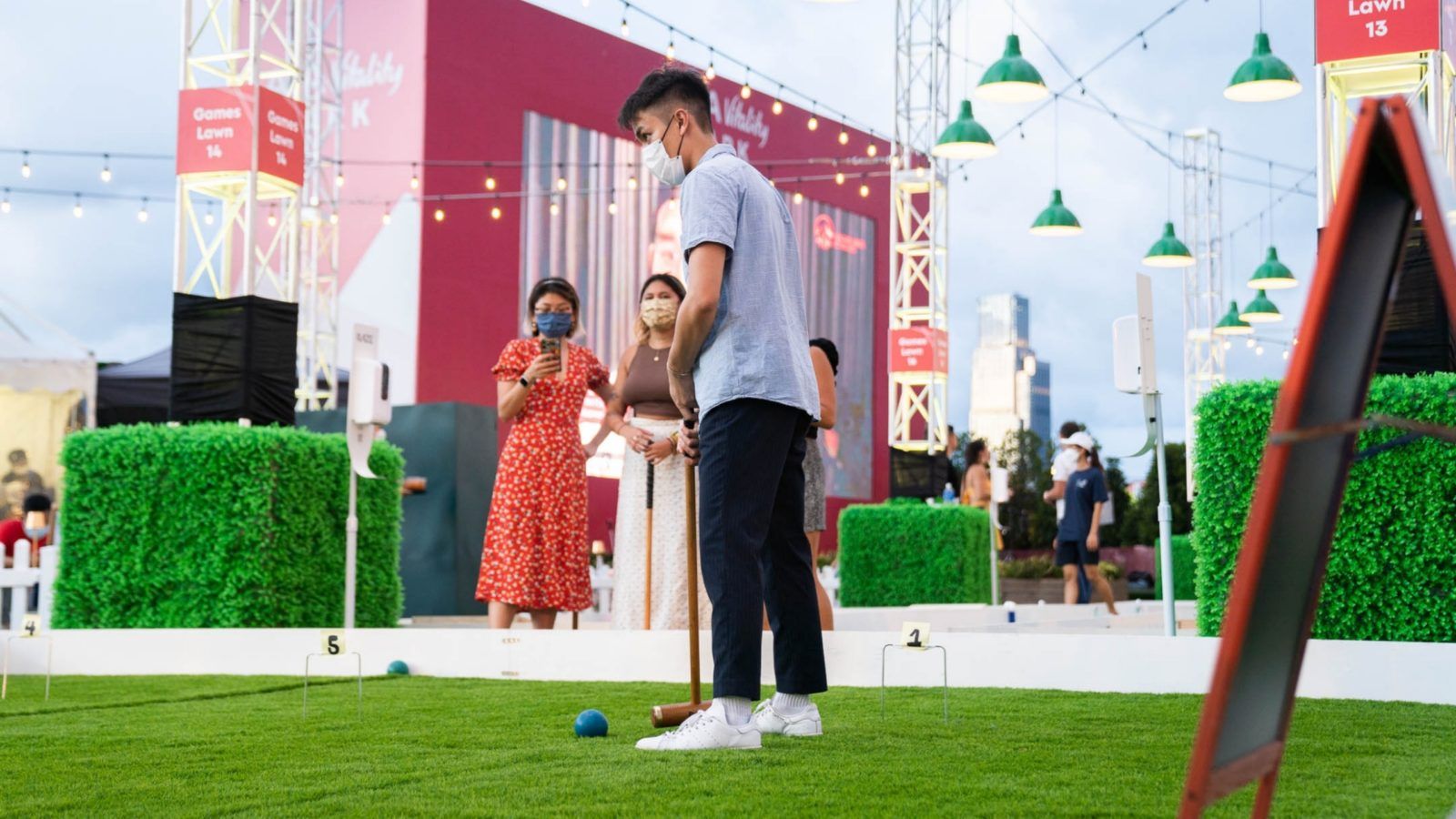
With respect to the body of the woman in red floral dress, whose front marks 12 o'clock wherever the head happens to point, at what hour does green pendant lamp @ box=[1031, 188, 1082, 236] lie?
The green pendant lamp is roughly at 7 o'clock from the woman in red floral dress.

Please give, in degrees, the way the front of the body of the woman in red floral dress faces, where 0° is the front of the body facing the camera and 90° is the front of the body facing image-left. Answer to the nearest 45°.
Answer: approximately 0°

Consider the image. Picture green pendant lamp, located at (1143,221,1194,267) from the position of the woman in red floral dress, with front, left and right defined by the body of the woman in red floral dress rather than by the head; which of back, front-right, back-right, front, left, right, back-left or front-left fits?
back-left

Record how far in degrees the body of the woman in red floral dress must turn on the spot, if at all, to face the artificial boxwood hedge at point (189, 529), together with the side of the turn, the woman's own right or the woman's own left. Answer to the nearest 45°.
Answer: approximately 90° to the woman's own right

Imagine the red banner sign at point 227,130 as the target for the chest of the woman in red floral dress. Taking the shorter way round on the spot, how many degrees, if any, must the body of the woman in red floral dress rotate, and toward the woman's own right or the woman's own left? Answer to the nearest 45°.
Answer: approximately 135° to the woman's own right

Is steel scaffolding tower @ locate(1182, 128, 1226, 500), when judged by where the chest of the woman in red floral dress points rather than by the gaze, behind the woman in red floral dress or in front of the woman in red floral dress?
behind
